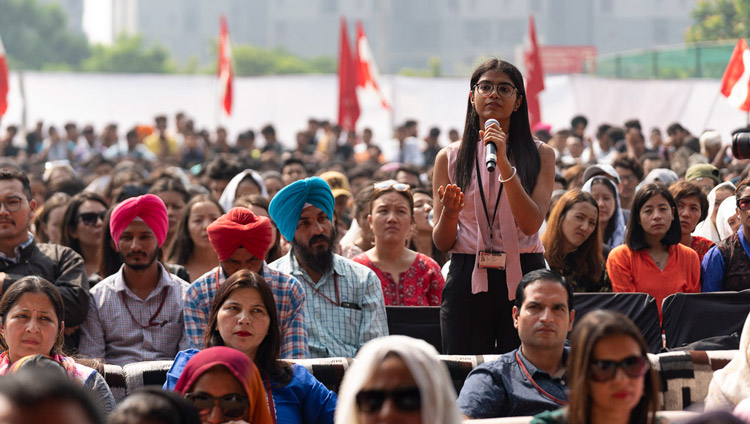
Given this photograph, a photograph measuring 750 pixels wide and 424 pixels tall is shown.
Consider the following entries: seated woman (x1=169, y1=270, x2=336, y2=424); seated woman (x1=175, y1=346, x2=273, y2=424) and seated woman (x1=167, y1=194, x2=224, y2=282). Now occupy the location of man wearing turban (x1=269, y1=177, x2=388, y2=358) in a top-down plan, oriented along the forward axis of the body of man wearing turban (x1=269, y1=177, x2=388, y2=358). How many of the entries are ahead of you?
2

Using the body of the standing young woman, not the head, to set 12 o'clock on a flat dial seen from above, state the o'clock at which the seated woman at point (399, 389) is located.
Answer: The seated woman is roughly at 12 o'clock from the standing young woman.

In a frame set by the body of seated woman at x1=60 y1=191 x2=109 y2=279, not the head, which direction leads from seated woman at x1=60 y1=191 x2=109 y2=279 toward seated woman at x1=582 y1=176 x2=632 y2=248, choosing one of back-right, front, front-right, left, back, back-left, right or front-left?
front-left

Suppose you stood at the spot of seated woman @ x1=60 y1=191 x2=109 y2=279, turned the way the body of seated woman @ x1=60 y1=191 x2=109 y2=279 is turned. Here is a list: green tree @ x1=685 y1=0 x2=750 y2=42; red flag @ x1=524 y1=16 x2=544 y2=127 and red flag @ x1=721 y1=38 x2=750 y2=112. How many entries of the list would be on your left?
3

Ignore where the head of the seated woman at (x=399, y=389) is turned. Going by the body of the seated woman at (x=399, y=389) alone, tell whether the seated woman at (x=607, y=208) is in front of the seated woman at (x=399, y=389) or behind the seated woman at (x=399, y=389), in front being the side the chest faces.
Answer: behind

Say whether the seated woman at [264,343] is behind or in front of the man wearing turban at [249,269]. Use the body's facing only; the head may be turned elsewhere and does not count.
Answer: in front

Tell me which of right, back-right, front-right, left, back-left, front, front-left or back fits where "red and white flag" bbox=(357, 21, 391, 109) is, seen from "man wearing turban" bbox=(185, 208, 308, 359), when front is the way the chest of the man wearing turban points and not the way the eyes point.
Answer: back

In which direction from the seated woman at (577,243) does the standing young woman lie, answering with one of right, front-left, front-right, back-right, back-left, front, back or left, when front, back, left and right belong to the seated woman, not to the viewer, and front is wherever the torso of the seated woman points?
front-right
